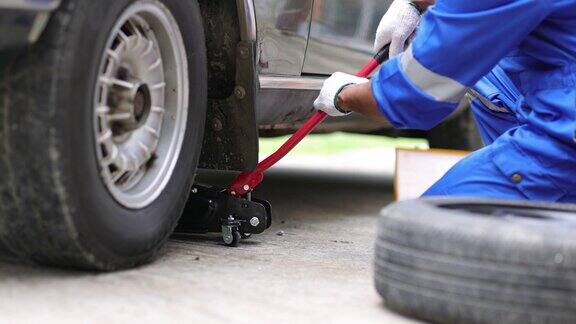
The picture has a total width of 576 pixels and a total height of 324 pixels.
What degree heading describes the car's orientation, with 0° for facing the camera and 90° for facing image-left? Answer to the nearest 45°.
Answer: approximately 45°

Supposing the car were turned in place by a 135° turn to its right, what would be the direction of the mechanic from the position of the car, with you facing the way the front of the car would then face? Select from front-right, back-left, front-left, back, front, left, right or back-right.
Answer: right
